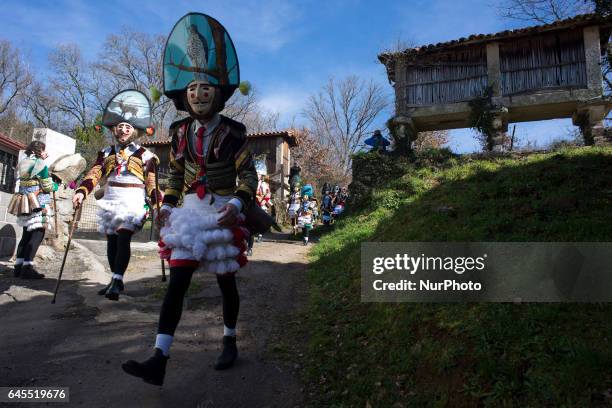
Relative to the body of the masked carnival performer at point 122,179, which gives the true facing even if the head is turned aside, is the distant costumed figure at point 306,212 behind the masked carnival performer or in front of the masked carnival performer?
behind

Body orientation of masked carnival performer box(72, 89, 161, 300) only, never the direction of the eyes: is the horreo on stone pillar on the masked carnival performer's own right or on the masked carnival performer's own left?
on the masked carnival performer's own left

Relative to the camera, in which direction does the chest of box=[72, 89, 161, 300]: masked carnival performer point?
toward the camera

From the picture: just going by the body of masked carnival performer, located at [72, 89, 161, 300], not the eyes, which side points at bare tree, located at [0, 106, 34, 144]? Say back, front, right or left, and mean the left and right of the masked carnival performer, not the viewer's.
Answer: back

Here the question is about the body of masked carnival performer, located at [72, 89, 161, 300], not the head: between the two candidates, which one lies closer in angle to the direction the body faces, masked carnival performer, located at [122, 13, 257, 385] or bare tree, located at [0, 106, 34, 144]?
the masked carnival performer

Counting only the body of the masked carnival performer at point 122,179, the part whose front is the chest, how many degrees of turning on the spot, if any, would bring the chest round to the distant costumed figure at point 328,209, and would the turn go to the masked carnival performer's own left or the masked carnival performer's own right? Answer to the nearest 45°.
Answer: approximately 135° to the masked carnival performer's own left

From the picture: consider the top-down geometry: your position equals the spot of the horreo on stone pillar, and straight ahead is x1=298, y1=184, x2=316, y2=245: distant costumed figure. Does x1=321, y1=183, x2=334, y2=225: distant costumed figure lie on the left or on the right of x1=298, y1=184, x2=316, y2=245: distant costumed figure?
right

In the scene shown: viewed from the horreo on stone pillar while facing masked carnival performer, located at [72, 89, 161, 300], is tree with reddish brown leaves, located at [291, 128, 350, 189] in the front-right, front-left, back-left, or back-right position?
back-right

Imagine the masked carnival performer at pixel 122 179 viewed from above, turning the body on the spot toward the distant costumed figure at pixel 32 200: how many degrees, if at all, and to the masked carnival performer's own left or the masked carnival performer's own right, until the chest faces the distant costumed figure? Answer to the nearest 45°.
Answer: approximately 135° to the masked carnival performer's own right

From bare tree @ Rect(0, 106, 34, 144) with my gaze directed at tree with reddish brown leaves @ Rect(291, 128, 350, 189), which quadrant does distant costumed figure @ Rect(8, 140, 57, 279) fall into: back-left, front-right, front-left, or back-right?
front-right

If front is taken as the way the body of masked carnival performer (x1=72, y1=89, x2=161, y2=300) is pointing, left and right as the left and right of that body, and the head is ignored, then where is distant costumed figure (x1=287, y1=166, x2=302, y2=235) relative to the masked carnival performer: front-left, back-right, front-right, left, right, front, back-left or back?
back-left

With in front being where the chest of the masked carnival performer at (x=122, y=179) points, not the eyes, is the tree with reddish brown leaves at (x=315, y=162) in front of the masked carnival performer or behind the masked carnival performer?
behind
